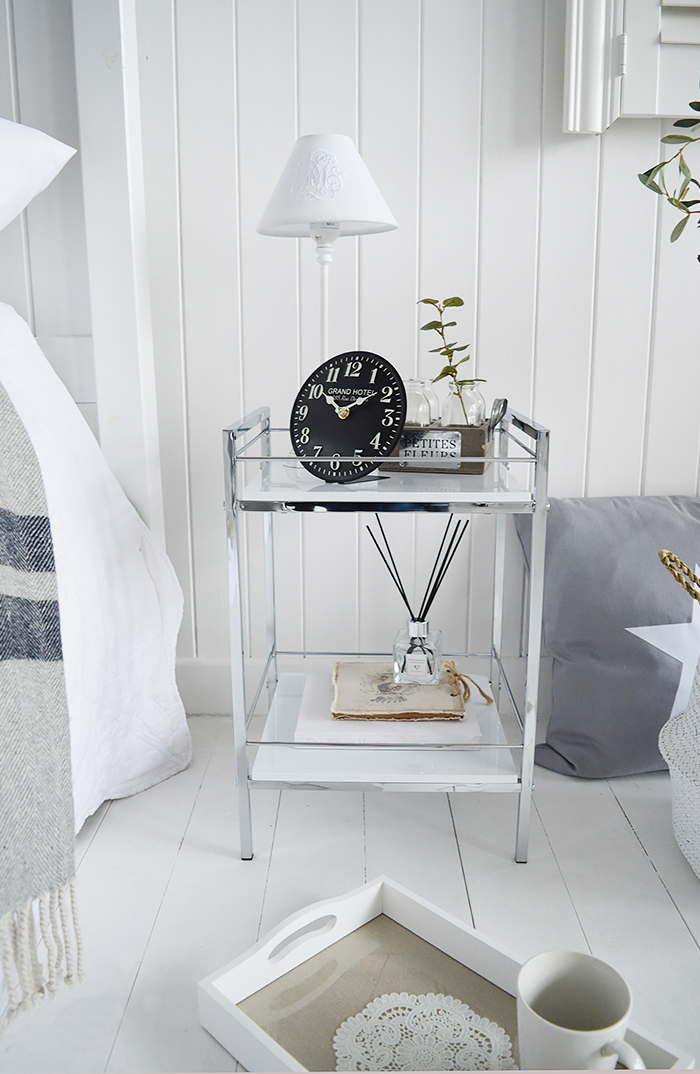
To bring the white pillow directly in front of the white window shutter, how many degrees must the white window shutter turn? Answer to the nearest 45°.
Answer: approximately 45° to its right

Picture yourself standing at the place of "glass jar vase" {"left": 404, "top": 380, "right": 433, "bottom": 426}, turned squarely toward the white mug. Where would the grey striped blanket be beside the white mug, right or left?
right

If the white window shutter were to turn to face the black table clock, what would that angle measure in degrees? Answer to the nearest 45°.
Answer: approximately 45° to its right

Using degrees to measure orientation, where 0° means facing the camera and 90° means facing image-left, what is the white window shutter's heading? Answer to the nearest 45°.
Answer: approximately 0°

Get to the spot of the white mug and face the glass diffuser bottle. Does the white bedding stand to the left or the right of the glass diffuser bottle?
left

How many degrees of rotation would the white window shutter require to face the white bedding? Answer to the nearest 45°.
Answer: approximately 45° to its right
